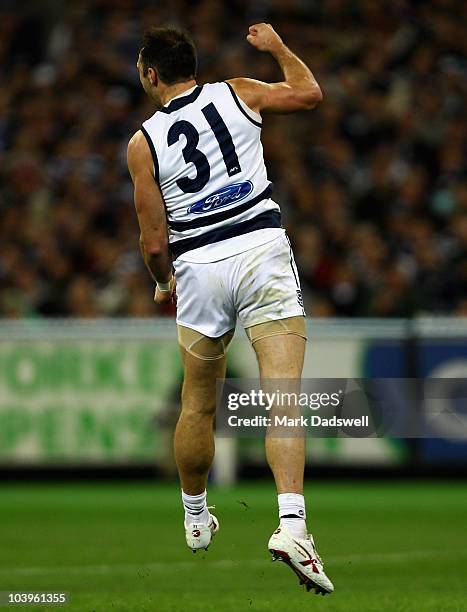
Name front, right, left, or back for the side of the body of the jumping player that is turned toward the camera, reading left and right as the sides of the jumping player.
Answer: back
